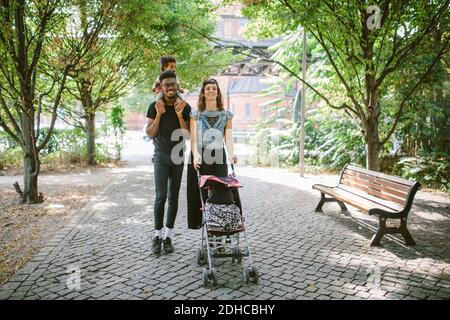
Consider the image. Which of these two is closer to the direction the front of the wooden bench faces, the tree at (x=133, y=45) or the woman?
the woman

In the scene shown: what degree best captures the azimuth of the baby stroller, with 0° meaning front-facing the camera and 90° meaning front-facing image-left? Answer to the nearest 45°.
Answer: approximately 0°

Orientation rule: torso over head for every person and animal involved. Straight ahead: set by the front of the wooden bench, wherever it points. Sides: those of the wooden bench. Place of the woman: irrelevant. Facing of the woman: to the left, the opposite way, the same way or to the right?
to the left

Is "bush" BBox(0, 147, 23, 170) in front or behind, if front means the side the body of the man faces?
behind

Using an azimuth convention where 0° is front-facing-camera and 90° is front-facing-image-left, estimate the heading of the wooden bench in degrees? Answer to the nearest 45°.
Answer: approximately 45°

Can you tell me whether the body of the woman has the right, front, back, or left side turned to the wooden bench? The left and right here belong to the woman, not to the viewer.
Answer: left

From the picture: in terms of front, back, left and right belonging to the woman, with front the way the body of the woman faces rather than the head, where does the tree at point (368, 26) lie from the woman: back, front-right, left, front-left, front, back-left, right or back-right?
back-left

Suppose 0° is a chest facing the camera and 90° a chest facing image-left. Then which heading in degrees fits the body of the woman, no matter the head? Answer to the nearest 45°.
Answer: approximately 0°

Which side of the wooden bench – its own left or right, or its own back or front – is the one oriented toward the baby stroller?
front

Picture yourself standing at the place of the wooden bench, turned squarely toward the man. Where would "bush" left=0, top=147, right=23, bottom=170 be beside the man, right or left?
right

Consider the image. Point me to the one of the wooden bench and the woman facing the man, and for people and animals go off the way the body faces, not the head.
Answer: the wooden bench
